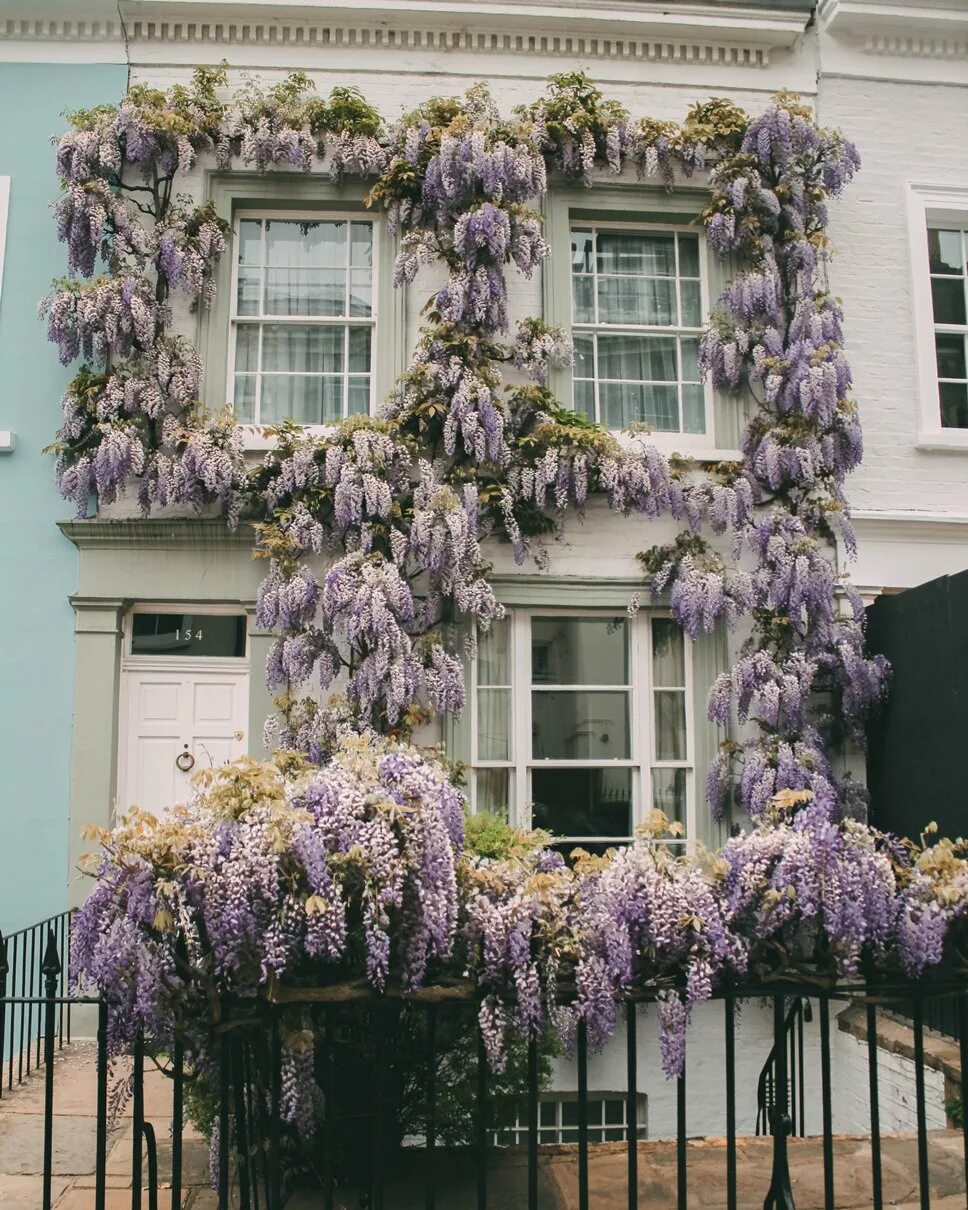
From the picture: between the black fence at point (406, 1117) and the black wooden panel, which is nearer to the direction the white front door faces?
the black fence

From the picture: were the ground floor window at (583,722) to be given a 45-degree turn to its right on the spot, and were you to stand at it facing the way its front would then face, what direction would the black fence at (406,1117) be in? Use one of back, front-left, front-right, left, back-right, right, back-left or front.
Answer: front-left

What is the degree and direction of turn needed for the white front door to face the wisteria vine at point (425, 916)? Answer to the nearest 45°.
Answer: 0° — it already faces it

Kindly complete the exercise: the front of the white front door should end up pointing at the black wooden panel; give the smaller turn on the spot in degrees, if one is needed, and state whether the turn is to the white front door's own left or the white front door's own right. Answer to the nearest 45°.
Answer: approximately 90° to the white front door's own left

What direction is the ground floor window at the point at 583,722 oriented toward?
toward the camera

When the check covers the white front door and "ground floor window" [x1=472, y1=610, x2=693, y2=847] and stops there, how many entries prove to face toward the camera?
2

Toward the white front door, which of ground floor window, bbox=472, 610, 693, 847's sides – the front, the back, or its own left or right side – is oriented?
right

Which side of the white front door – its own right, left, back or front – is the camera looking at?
front

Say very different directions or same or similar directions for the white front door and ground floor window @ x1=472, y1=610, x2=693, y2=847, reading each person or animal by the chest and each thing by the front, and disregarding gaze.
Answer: same or similar directions

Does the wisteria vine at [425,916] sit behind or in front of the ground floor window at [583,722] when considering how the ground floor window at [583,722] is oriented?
in front
